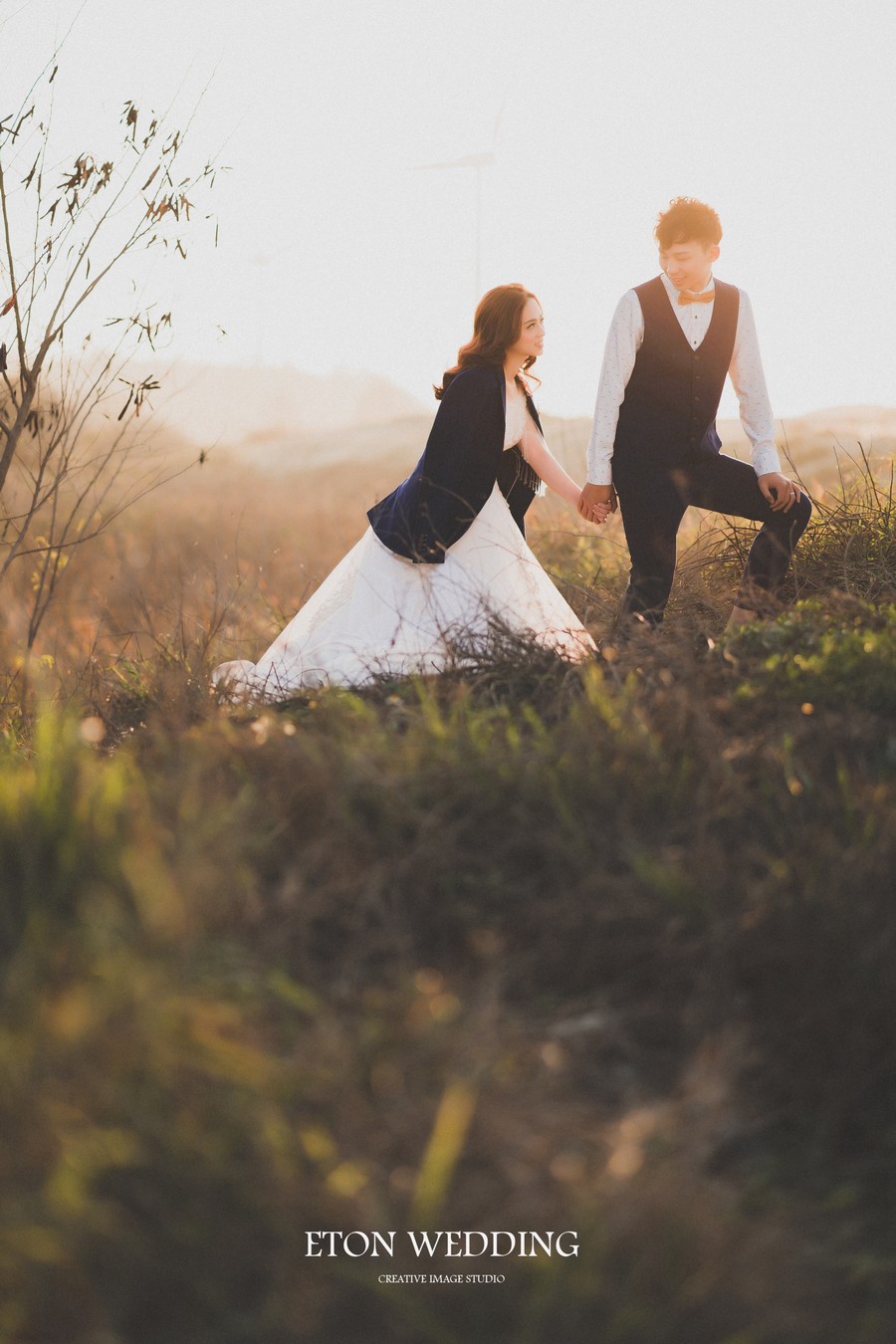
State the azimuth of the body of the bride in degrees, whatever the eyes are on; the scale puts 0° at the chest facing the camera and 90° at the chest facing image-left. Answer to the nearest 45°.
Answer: approximately 270°

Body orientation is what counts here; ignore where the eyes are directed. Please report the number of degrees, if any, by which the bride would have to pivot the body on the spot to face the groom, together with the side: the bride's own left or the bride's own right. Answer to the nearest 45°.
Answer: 0° — they already face them

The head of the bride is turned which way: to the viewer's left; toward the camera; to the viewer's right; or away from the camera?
to the viewer's right

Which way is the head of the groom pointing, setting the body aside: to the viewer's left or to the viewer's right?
to the viewer's left
